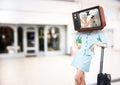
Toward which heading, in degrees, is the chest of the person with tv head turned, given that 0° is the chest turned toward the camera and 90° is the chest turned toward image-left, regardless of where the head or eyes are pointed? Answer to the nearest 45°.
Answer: approximately 0°
